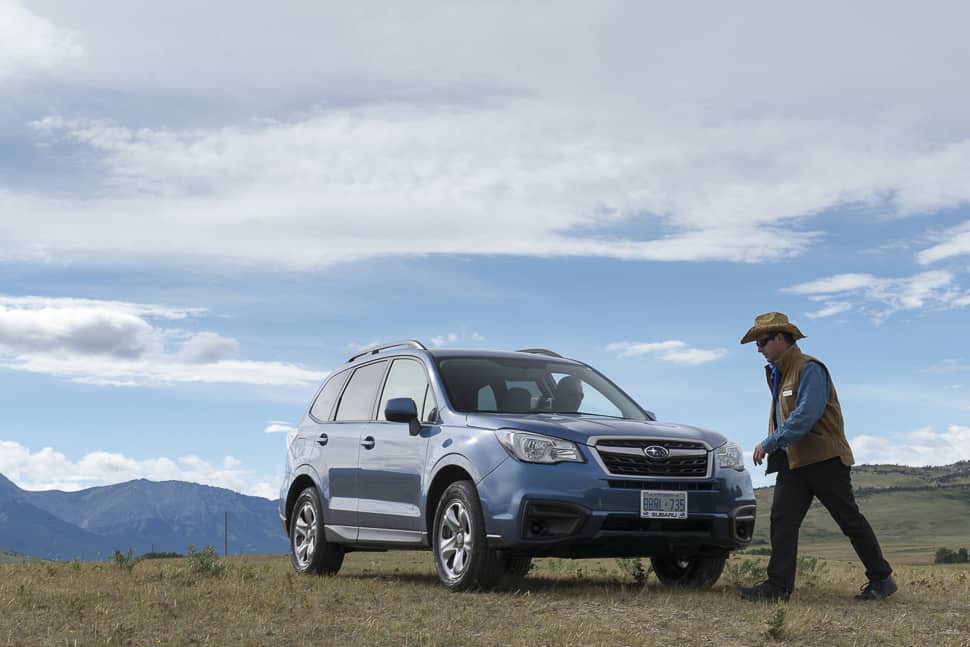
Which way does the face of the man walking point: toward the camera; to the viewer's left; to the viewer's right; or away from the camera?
to the viewer's left

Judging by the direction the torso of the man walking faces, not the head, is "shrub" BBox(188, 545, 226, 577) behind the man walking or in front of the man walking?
in front

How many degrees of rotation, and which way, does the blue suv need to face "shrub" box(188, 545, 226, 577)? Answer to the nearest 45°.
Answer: approximately 180°

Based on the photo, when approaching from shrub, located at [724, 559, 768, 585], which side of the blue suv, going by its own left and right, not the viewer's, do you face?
left

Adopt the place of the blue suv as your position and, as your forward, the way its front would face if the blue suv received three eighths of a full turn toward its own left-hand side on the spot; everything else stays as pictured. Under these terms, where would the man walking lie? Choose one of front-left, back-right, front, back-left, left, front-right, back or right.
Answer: right

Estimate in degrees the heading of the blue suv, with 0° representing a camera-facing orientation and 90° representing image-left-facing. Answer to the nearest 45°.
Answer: approximately 315°

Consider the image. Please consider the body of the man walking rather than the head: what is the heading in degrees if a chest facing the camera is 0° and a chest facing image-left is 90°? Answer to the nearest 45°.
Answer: approximately 90°

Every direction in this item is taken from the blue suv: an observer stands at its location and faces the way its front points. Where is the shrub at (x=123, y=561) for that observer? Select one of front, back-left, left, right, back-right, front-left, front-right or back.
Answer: back

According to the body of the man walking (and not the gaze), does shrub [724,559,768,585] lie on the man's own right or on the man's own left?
on the man's own right

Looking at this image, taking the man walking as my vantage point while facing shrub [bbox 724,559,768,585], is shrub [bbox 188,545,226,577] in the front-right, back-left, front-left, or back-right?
front-left
